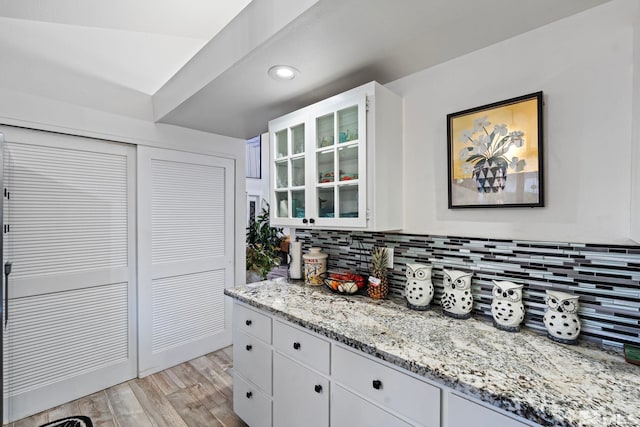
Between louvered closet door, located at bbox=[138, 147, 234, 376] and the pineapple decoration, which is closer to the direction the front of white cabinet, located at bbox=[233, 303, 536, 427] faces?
the louvered closet door

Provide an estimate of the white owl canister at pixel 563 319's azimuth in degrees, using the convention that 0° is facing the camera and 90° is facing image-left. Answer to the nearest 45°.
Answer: approximately 0°

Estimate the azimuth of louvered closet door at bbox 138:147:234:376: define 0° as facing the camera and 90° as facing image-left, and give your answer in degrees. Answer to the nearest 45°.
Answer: approximately 315°

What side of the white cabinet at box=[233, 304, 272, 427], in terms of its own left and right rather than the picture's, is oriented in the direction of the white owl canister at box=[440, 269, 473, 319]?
left

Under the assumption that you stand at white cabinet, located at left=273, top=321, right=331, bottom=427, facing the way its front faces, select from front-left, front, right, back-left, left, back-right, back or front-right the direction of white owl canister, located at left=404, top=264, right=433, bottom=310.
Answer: back-left

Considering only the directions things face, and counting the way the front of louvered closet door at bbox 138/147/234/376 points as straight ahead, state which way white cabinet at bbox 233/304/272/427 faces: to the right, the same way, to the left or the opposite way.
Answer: to the right

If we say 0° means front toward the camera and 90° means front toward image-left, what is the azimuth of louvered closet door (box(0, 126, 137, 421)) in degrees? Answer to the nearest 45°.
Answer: approximately 315°

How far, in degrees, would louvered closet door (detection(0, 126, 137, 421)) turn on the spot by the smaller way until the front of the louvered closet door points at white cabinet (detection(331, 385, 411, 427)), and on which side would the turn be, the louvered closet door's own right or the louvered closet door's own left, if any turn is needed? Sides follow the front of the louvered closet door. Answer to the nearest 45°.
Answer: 0° — it already faces it
